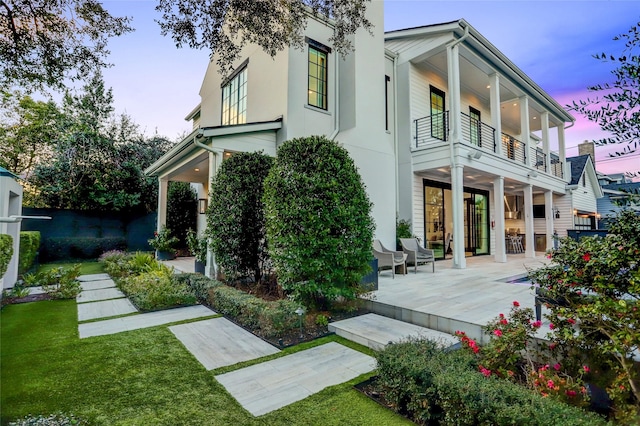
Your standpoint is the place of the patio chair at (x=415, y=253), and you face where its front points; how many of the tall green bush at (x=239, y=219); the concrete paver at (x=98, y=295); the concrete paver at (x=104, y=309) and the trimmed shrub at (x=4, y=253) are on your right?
4

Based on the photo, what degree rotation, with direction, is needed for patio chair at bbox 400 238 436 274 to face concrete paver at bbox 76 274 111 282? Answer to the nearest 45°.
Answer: approximately 135° to its right

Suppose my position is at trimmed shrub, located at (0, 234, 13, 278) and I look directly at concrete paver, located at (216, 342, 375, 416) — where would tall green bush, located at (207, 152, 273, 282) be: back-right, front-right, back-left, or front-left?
front-left

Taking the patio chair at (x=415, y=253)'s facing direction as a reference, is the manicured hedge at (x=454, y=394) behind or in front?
in front
